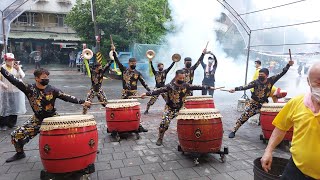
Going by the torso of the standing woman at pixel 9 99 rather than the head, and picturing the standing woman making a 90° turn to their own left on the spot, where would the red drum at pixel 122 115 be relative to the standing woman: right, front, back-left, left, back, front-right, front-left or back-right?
front-right

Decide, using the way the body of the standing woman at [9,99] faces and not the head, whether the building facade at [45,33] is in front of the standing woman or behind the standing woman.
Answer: behind

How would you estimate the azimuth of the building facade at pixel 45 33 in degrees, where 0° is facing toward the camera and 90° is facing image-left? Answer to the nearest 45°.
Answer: approximately 0°

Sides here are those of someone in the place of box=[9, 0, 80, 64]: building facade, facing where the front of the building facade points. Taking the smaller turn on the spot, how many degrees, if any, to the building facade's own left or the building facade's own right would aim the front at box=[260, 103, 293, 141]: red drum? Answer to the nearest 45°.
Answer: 0° — it already faces it

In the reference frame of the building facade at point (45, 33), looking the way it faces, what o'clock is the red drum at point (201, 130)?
The red drum is roughly at 12 o'clock from the building facade.

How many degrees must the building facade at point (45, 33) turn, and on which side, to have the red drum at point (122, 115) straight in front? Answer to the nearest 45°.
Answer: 0° — it already faces it

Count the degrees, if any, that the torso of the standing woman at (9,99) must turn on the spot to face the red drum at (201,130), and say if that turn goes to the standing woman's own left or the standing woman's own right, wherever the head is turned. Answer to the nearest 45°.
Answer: approximately 45° to the standing woman's own left

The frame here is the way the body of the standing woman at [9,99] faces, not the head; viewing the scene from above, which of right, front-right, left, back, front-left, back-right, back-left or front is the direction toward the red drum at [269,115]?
front-left

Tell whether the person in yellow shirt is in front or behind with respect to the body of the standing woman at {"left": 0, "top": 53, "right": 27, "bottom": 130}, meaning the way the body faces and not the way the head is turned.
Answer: in front

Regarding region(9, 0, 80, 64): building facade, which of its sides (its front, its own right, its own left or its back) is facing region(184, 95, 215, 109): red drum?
front

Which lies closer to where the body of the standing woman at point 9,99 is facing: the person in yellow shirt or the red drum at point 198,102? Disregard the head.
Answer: the person in yellow shirt

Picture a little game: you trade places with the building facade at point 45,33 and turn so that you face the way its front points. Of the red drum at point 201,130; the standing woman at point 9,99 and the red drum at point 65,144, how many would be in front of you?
3

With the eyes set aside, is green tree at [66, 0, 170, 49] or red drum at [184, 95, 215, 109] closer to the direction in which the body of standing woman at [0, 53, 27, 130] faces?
the red drum
